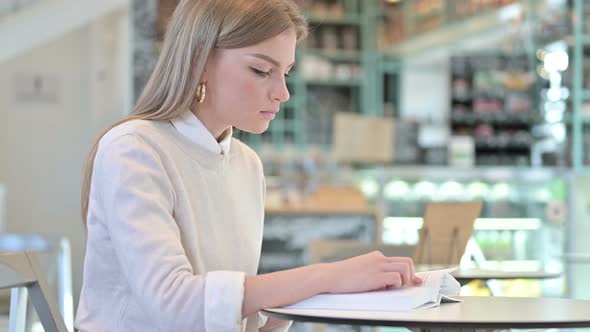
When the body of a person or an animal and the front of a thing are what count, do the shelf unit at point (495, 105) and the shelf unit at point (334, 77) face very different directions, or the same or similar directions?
same or similar directions

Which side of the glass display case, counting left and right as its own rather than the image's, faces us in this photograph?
front

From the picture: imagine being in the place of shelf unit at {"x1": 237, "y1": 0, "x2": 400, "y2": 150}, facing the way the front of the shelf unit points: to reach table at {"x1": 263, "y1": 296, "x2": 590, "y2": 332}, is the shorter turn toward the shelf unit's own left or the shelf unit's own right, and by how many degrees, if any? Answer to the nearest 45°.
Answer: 0° — it already faces it

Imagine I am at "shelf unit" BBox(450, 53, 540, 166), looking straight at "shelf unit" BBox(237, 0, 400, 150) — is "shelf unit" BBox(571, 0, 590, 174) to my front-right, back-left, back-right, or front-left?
back-left

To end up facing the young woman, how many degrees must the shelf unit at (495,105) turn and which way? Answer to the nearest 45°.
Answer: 0° — it already faces them

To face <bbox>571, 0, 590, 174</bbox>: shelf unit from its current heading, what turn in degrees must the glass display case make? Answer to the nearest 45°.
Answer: approximately 135° to its left

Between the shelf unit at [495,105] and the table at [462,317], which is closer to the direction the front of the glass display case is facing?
the table

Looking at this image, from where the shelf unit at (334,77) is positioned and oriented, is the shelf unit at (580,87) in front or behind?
in front

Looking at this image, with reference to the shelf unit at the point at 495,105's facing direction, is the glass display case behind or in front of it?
in front

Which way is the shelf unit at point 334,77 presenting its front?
toward the camera

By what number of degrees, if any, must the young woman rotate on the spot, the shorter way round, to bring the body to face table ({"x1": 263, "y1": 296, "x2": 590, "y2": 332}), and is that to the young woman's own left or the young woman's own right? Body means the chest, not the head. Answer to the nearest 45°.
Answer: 0° — they already face it

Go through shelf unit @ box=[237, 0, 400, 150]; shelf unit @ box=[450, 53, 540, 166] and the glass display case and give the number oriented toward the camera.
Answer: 3
